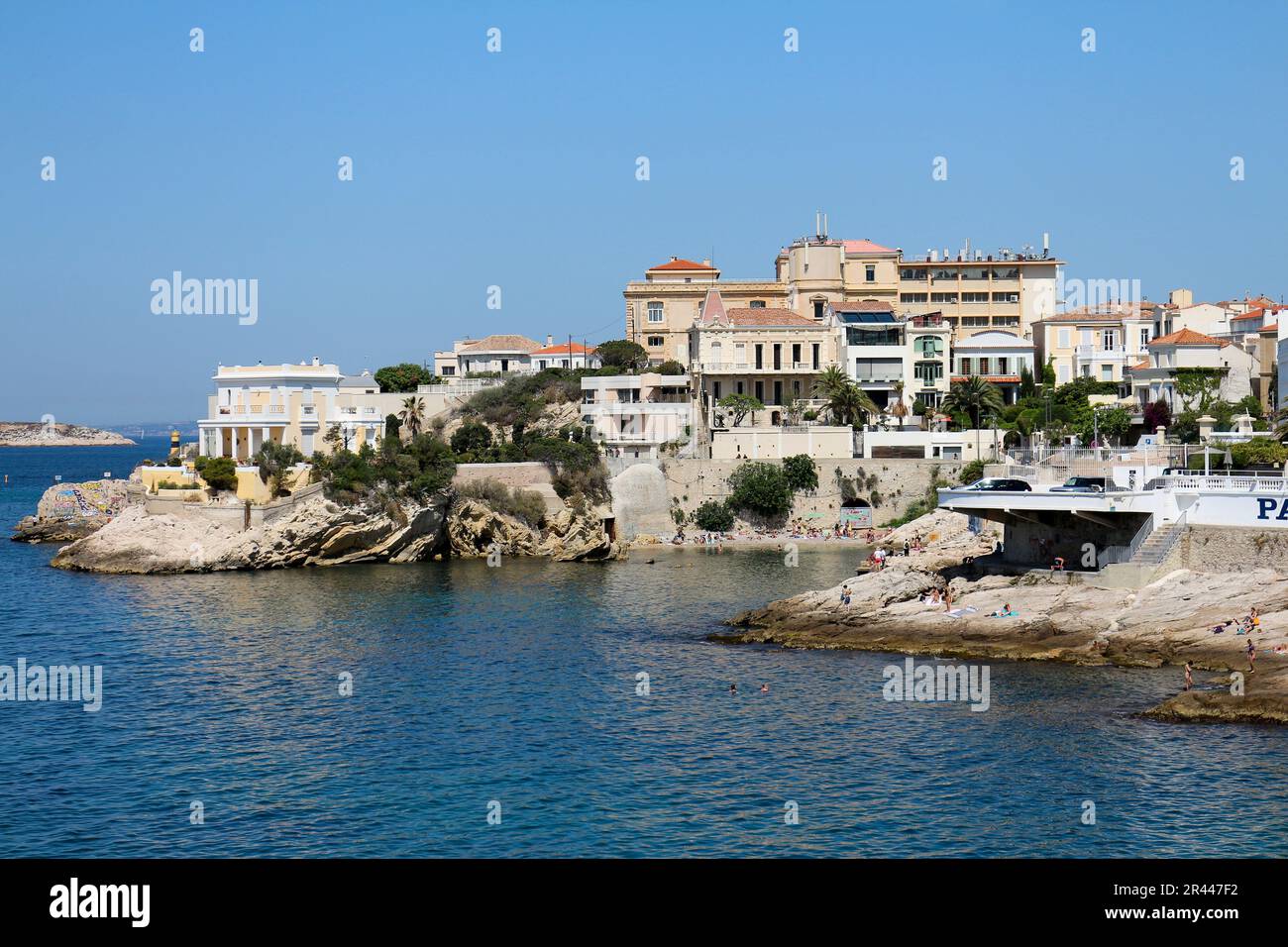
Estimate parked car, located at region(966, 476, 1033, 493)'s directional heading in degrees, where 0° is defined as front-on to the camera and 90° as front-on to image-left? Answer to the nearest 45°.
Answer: approximately 90°

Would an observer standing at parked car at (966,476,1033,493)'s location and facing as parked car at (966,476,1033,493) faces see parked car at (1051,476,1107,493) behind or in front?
behind

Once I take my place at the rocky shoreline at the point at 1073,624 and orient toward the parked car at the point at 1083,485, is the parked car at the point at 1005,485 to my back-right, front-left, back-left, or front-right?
front-left

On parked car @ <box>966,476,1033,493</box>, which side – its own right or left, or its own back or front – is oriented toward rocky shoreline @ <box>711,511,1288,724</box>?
left

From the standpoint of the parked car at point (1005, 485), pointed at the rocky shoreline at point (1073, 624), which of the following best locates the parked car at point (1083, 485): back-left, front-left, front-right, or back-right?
front-left
